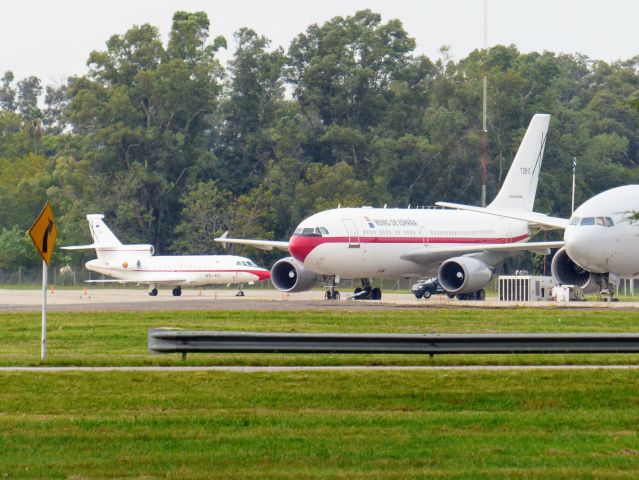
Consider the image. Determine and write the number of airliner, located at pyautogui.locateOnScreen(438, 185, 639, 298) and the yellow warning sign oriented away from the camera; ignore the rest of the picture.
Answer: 0

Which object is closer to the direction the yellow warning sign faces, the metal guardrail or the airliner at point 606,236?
the metal guardrail

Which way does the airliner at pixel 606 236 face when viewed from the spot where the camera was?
facing the viewer and to the left of the viewer

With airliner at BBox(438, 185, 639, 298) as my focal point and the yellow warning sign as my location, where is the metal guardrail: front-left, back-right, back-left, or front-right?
front-right

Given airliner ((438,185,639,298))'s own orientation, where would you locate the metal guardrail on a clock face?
The metal guardrail is roughly at 11 o'clock from the airliner.

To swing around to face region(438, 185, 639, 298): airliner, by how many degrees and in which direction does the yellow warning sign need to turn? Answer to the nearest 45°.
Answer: approximately 90° to its left

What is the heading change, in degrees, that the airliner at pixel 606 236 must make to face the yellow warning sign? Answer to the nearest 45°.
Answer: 0° — it already faces it

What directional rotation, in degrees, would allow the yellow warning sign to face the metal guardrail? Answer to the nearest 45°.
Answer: approximately 45° to its left

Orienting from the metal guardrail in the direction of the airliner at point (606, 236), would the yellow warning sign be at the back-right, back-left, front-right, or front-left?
back-left

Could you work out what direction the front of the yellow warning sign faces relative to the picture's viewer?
facing the viewer and to the right of the viewer
